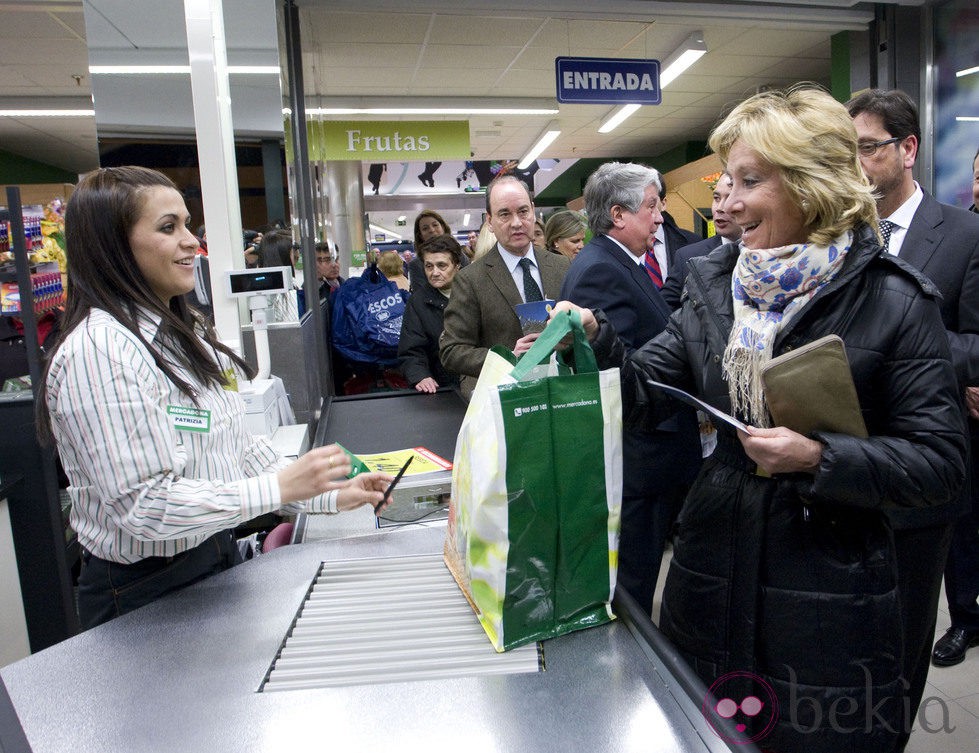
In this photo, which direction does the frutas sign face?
toward the camera

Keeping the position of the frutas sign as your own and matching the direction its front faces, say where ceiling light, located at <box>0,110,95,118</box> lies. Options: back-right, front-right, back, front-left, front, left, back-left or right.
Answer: right

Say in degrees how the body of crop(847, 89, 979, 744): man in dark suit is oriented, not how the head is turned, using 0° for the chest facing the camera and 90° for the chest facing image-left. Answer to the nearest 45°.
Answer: approximately 45°

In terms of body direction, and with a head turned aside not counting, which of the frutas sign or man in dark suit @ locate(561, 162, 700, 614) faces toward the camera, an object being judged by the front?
the frutas sign

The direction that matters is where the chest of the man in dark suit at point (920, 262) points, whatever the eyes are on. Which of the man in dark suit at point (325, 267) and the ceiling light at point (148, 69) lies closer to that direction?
the ceiling light

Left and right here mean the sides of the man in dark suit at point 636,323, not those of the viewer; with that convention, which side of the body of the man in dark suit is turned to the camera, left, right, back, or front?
right

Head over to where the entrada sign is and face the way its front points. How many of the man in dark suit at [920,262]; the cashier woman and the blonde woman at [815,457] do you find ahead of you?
3

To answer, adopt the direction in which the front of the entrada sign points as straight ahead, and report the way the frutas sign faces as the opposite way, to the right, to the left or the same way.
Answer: the same way

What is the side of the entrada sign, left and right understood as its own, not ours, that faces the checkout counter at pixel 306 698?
front

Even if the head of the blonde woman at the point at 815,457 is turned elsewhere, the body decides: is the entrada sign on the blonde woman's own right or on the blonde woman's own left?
on the blonde woman's own right

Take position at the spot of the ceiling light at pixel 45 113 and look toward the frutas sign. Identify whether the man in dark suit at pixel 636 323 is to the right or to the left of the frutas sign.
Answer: right

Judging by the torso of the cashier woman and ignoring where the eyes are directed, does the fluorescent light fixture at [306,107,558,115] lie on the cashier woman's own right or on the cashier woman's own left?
on the cashier woman's own left
